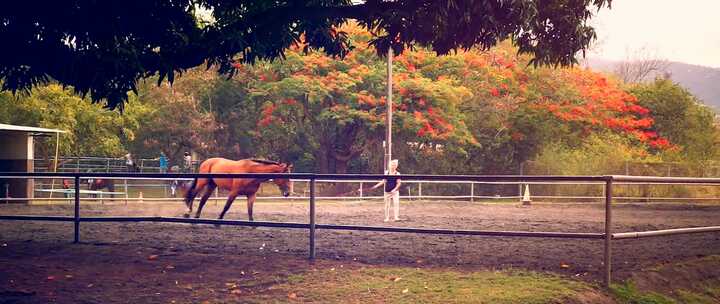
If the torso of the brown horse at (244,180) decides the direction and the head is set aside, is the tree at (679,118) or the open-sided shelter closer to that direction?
the tree

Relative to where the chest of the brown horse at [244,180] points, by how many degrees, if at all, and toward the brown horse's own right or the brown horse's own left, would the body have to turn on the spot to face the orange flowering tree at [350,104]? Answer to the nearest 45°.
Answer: approximately 90° to the brown horse's own left

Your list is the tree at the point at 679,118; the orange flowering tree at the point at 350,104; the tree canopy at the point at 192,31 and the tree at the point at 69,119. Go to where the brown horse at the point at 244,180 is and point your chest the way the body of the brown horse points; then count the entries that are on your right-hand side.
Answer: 1

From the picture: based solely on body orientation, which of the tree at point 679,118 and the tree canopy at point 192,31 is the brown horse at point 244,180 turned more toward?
the tree

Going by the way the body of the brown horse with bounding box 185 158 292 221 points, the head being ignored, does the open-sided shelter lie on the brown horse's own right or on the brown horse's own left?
on the brown horse's own left

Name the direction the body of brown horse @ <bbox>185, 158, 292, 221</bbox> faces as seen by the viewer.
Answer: to the viewer's right

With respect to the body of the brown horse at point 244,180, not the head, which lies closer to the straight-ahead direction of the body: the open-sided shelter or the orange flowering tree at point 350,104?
the orange flowering tree

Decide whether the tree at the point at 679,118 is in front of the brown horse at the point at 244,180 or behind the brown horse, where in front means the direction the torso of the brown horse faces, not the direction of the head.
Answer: in front

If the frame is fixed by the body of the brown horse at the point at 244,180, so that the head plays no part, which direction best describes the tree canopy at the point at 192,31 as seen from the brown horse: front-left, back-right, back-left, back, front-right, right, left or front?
right

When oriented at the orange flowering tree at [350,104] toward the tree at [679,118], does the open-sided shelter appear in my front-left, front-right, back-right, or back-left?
back-right
